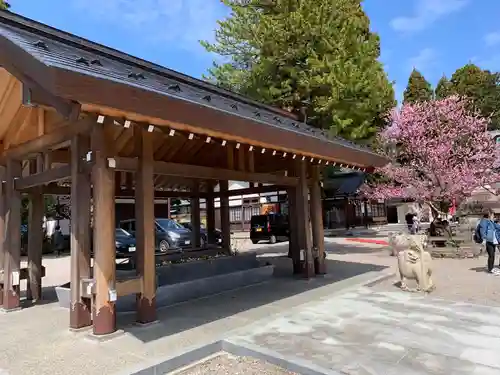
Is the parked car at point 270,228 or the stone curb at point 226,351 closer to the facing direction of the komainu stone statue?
the stone curb
